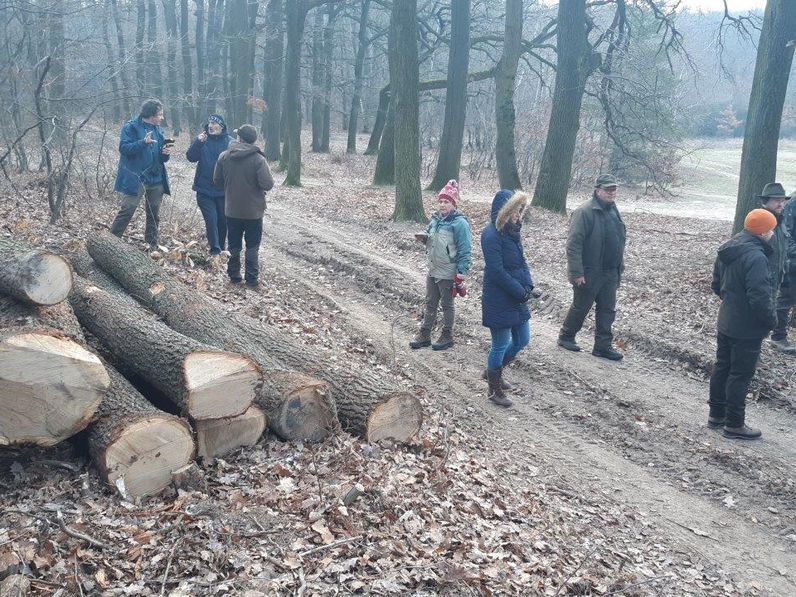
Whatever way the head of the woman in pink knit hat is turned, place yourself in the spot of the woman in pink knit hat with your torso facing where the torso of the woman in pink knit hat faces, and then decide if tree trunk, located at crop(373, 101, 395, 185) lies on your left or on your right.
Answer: on your right

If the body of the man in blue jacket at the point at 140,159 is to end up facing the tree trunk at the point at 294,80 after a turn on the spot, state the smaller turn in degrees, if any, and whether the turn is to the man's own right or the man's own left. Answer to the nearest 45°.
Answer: approximately 135° to the man's own left

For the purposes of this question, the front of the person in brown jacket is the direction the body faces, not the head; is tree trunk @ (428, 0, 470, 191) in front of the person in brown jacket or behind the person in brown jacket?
in front

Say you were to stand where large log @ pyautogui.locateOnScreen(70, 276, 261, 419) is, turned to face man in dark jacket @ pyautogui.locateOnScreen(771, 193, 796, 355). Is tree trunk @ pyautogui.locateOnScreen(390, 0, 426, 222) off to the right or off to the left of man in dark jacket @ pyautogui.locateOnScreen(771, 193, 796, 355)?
left

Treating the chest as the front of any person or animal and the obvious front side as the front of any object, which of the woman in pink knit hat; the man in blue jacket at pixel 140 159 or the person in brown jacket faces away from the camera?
the person in brown jacket

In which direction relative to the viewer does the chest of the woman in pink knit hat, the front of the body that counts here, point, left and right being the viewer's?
facing the viewer and to the left of the viewer

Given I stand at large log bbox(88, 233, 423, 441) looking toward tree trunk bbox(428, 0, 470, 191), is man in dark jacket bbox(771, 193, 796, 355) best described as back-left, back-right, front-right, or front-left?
front-right

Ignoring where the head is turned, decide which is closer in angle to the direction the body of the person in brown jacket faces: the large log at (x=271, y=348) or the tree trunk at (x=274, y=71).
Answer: the tree trunk

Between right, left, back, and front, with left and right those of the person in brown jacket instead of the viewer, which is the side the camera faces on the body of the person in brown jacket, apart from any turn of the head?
back

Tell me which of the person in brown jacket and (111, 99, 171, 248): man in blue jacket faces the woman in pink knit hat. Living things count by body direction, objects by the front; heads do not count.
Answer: the man in blue jacket

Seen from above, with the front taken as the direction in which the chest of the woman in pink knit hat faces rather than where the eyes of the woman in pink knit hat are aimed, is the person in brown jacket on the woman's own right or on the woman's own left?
on the woman's own right

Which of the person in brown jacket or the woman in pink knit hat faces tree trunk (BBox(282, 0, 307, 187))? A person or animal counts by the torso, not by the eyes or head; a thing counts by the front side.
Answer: the person in brown jacket

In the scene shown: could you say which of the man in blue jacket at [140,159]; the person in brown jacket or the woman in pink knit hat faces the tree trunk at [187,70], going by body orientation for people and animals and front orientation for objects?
the person in brown jacket
